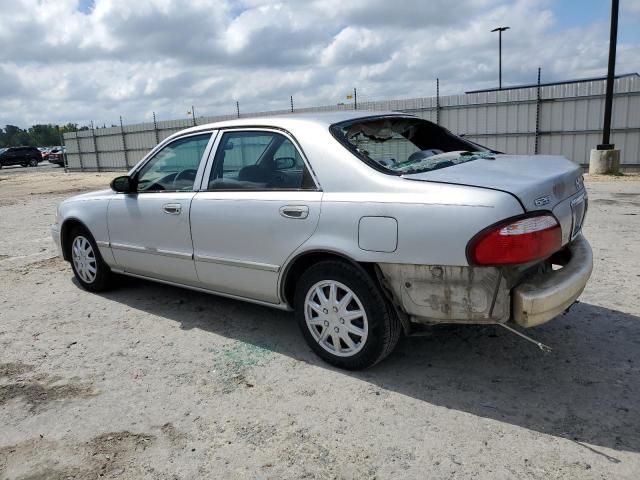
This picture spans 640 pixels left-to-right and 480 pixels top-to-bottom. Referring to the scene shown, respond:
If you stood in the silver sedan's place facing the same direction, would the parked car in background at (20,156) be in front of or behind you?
in front

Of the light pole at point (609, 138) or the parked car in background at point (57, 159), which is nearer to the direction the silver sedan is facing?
the parked car in background

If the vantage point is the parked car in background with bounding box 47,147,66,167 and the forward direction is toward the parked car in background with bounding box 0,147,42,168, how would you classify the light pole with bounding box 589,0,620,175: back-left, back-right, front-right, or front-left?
back-left

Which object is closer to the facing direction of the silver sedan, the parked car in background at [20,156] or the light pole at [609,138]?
the parked car in background

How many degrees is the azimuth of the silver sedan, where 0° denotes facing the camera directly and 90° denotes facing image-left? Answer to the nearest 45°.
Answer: approximately 135°

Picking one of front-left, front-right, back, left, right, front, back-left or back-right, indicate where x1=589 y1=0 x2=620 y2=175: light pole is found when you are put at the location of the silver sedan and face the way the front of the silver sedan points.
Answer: right

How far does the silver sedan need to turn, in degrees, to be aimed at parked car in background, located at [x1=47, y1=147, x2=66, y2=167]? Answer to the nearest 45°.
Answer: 0° — it already faces it
